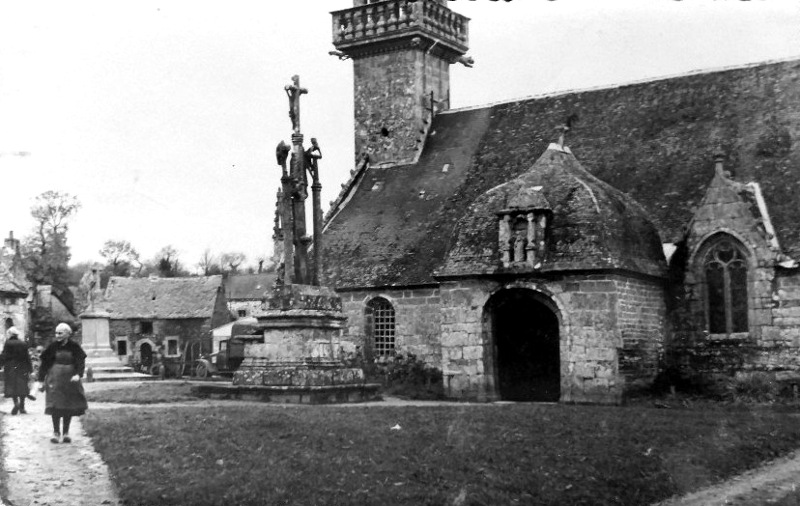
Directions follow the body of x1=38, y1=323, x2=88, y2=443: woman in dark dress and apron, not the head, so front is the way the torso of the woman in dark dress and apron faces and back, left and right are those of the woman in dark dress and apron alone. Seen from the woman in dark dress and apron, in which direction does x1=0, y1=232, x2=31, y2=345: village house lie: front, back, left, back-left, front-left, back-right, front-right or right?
back

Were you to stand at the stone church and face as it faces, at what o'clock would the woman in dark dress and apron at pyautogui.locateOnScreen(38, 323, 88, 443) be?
The woman in dark dress and apron is roughly at 1 o'clock from the stone church.

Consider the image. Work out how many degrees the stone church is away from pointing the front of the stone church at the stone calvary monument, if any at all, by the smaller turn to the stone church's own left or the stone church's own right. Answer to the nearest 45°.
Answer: approximately 45° to the stone church's own right

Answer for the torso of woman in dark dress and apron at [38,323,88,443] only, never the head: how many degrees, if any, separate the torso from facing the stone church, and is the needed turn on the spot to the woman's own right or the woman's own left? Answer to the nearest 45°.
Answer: approximately 135° to the woman's own left

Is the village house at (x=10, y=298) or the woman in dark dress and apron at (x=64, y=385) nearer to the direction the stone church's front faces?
the woman in dark dress and apron

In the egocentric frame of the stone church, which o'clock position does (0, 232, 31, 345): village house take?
The village house is roughly at 4 o'clock from the stone church.

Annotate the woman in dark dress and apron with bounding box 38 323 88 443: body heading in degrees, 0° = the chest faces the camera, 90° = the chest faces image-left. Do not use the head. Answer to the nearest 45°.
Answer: approximately 0°

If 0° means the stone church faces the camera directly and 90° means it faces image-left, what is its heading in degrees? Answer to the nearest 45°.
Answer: approximately 0°

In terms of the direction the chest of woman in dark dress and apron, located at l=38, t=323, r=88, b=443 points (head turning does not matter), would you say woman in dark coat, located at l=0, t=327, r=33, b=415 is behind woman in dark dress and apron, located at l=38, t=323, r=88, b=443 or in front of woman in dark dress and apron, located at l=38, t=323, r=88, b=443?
behind

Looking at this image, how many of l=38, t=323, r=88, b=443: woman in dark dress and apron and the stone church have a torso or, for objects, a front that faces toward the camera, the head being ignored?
2
